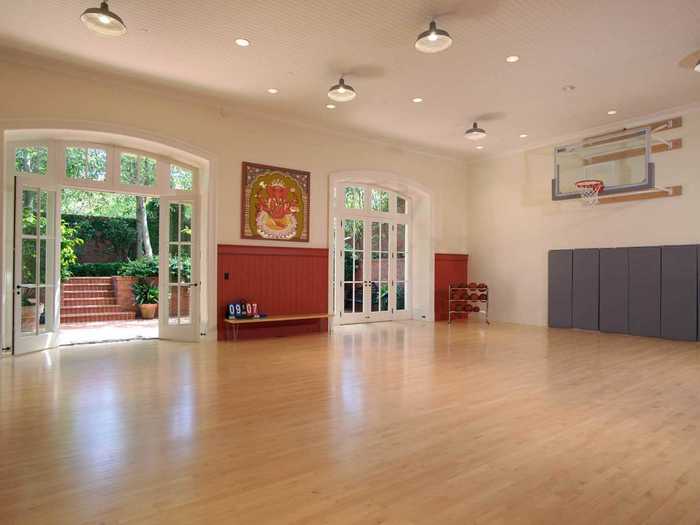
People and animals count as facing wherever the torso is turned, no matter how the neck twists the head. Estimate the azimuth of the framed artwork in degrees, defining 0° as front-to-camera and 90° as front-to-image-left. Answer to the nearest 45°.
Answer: approximately 315°

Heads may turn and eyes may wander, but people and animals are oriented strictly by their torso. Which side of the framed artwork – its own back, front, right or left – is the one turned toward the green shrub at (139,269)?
back

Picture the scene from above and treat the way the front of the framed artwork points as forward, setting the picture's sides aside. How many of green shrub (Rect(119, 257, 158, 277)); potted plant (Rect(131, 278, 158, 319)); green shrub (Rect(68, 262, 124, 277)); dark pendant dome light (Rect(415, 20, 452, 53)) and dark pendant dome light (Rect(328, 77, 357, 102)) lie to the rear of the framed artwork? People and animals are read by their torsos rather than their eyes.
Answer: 3

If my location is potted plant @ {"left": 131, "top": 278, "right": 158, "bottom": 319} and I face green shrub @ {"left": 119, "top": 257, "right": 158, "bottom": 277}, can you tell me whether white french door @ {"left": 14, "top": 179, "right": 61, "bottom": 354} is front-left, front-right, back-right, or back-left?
back-left

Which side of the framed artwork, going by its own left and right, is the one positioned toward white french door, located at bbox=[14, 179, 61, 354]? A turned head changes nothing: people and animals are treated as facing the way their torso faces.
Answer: right

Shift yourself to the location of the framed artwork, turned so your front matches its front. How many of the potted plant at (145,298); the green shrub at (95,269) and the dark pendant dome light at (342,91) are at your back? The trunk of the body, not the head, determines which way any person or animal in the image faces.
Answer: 2

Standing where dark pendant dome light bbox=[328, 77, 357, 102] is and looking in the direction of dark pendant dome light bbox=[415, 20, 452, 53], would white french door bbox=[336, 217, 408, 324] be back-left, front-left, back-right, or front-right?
back-left

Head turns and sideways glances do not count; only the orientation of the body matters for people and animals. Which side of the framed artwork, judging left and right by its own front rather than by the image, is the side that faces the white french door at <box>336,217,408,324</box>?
left

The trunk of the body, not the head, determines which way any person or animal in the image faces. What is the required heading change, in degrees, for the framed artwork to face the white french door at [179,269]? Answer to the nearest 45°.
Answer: approximately 135° to its right

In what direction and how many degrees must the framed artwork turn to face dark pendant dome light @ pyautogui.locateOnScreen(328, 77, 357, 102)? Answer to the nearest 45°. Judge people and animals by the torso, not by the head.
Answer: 0° — it already faces it

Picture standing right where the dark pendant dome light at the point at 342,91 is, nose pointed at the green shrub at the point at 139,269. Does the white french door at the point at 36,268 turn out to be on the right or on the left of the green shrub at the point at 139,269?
left

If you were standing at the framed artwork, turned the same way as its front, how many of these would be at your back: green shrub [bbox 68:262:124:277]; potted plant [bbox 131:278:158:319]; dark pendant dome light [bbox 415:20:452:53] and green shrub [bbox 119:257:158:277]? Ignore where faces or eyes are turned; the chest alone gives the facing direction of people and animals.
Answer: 3

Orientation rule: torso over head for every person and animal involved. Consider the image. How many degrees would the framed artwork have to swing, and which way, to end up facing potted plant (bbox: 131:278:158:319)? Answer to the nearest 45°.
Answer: approximately 180°

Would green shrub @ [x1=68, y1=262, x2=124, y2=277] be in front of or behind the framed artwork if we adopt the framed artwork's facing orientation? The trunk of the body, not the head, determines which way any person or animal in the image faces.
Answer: behind
